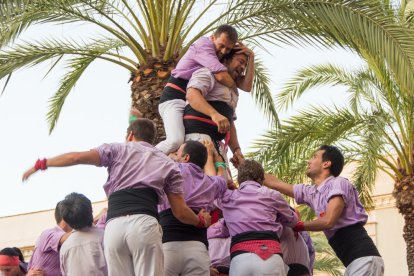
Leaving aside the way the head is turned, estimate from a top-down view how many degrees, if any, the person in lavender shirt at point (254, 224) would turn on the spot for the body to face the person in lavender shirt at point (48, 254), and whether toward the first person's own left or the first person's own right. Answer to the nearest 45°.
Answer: approximately 90° to the first person's own left

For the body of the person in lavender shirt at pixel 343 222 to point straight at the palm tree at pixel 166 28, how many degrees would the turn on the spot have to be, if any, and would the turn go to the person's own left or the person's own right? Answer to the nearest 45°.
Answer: approximately 45° to the person's own right

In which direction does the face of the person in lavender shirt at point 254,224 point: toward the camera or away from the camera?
away from the camera

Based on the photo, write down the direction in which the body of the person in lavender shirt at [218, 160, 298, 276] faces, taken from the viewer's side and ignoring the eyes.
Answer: away from the camera

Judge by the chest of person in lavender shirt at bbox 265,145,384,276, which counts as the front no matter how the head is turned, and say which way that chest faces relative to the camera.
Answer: to the viewer's left

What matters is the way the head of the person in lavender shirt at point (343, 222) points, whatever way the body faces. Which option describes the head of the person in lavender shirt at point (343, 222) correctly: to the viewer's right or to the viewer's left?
to the viewer's left

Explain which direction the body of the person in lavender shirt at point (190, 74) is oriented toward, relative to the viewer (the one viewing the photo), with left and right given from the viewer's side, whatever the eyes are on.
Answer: facing to the right of the viewer

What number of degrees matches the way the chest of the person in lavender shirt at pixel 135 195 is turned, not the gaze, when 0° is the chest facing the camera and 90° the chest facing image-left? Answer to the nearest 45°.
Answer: approximately 180°
